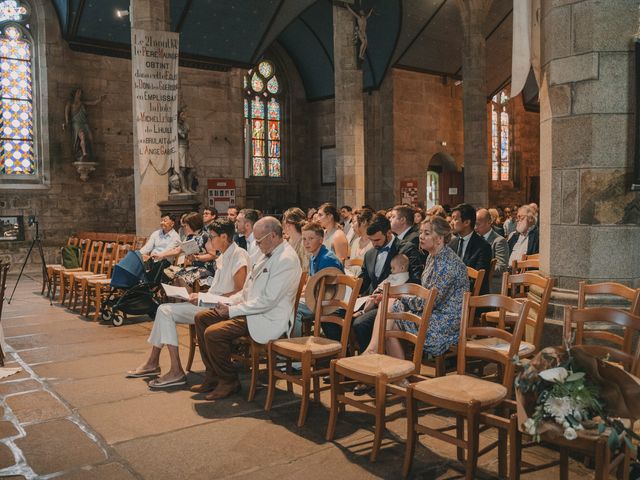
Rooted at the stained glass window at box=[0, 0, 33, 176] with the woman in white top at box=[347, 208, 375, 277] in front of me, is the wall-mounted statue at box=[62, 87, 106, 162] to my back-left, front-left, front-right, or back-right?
front-left

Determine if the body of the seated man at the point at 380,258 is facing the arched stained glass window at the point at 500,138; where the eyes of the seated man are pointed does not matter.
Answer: no

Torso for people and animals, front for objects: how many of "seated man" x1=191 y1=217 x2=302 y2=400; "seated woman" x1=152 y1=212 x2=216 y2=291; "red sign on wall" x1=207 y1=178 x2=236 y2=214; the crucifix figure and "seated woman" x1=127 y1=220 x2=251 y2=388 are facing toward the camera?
2

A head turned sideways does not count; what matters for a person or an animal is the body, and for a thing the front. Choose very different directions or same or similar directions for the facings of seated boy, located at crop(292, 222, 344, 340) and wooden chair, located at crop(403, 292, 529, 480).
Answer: same or similar directions

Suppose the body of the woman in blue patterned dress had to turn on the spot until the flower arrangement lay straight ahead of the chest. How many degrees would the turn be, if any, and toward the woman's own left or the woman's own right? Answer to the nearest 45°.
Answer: approximately 90° to the woman's own left

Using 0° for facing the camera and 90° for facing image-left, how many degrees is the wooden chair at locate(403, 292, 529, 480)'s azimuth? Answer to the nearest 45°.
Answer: approximately 45°

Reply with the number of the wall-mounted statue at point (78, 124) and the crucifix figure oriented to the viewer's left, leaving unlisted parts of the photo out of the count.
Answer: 0

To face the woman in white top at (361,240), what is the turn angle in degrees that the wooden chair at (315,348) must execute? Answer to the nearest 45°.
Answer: approximately 135° to its right

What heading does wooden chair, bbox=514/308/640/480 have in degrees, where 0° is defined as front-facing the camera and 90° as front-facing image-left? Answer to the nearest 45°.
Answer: approximately 45°

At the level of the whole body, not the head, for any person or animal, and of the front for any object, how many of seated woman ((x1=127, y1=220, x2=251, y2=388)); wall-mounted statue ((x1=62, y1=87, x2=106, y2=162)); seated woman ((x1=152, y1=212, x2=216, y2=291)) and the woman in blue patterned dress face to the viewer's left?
3

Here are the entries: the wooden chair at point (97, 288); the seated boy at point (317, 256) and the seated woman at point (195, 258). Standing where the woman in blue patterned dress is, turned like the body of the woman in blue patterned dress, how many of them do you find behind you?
0

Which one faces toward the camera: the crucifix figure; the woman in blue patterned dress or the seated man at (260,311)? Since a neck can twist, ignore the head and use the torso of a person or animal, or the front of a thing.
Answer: the crucifix figure

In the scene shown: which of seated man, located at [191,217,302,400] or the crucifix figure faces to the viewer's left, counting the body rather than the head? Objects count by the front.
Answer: the seated man

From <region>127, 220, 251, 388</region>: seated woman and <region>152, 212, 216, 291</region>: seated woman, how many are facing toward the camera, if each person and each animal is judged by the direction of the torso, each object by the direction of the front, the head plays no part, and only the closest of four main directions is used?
0

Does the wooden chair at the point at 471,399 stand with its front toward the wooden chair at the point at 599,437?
no

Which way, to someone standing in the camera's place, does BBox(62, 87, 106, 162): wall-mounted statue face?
facing the viewer and to the right of the viewer

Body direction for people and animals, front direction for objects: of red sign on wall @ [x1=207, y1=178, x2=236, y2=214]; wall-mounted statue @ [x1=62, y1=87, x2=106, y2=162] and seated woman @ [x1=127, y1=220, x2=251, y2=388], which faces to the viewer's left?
the seated woman

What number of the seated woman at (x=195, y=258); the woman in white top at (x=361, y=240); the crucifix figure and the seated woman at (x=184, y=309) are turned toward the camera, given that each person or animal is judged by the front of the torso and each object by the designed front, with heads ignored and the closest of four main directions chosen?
1

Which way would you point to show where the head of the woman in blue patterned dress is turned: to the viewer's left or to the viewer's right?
to the viewer's left

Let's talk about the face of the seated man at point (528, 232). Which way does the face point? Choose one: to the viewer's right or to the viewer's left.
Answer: to the viewer's left

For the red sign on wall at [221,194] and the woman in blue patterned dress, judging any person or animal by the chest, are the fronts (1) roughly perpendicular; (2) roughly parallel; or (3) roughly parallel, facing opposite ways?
roughly perpendicular

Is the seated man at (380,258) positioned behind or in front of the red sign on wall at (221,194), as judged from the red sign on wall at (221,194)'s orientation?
in front
